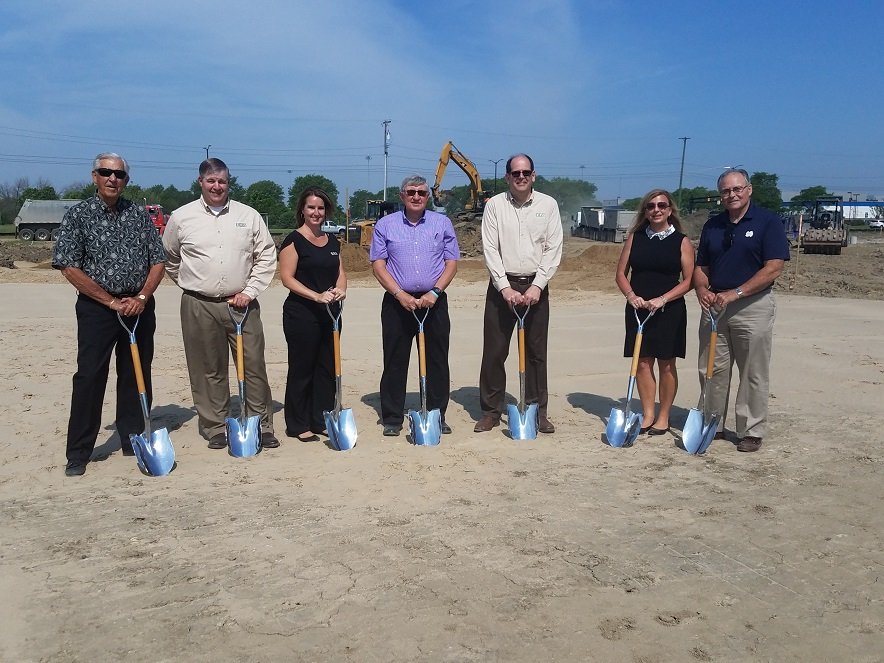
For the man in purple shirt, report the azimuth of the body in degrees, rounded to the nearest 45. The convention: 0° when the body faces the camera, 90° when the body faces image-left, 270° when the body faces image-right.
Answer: approximately 0°

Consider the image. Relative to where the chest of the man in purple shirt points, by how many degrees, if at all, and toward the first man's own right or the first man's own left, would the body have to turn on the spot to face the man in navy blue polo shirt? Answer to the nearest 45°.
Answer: approximately 90° to the first man's own left

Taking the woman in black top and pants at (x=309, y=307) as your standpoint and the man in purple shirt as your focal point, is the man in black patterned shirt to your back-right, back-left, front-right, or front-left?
back-right

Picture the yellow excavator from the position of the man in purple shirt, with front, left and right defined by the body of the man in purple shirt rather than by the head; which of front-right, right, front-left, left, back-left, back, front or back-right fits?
back

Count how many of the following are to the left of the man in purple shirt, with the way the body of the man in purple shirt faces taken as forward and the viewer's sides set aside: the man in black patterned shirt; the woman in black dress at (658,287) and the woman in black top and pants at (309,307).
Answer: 1

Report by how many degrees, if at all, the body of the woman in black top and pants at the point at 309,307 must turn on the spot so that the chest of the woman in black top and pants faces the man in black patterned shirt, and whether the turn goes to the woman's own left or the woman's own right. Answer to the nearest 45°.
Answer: approximately 135° to the woman's own right

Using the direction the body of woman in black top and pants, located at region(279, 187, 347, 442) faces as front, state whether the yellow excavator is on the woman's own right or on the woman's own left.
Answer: on the woman's own left

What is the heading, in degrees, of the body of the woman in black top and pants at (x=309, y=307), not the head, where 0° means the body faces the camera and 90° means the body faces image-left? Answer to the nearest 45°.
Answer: approximately 315°

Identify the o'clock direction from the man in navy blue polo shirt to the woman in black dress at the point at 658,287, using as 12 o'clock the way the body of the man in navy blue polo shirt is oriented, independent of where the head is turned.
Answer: The woman in black dress is roughly at 2 o'clock from the man in navy blue polo shirt.

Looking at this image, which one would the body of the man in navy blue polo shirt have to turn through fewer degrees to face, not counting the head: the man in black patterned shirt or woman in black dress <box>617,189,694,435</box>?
the man in black patterned shirt

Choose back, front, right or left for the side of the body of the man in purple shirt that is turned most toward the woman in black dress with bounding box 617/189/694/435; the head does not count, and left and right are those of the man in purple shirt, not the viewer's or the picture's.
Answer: left

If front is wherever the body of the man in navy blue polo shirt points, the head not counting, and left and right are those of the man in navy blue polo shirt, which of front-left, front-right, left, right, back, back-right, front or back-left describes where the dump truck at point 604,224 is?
back-right

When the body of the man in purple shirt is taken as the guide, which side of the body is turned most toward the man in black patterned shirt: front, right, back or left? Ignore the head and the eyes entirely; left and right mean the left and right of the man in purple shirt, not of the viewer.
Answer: right
